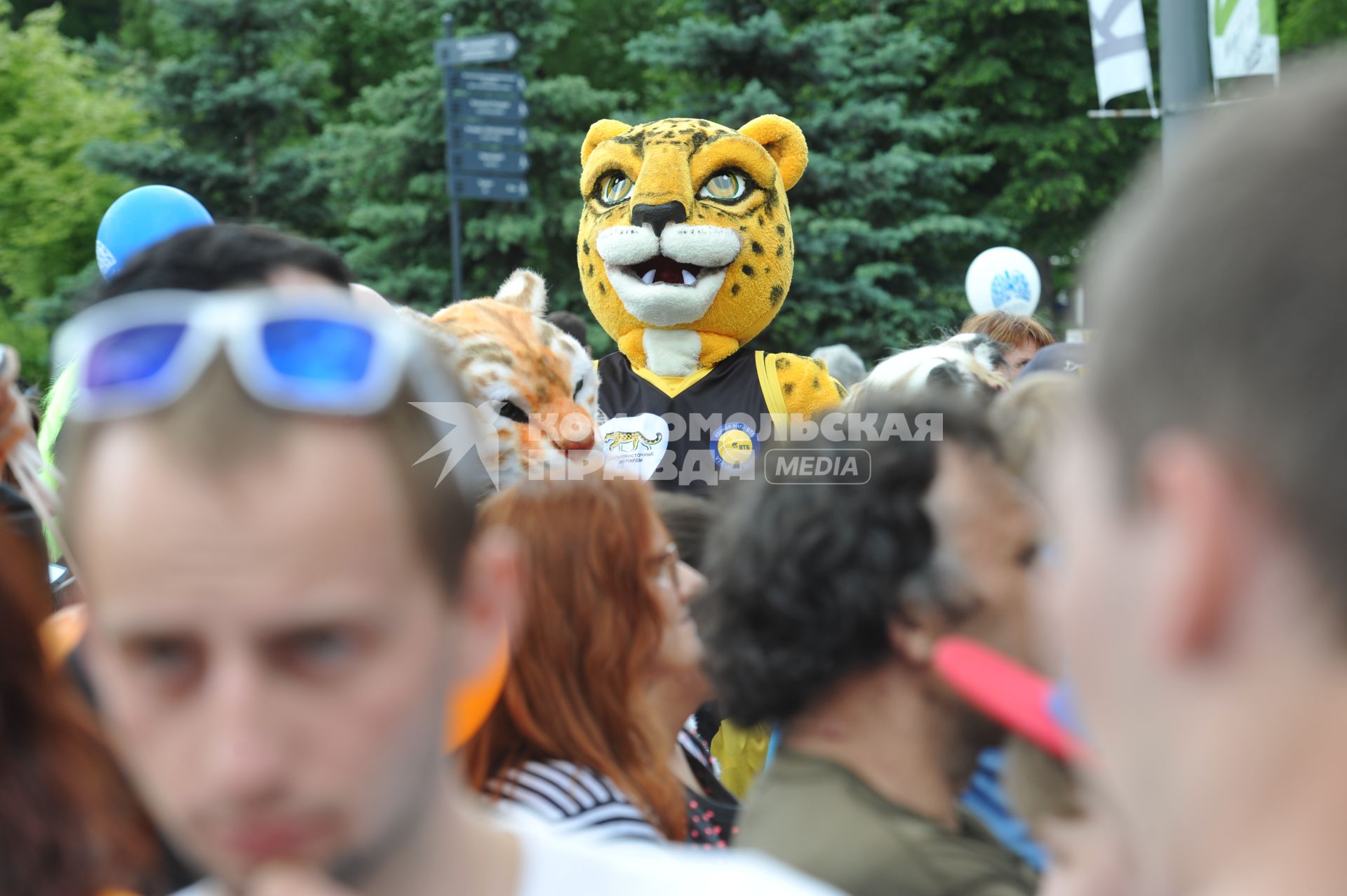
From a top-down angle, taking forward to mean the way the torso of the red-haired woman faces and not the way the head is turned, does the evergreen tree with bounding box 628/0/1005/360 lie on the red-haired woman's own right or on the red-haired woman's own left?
on the red-haired woman's own left

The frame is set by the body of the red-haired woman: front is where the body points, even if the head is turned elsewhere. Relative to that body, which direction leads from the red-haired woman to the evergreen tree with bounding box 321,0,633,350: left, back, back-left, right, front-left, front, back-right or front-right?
left

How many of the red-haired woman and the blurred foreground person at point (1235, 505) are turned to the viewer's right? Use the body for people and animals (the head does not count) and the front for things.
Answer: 1

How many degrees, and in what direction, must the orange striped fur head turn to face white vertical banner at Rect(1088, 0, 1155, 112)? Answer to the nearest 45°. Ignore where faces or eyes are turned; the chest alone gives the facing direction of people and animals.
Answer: approximately 90° to its left

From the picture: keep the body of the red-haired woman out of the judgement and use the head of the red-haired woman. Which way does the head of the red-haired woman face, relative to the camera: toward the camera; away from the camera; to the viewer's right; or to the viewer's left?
to the viewer's right

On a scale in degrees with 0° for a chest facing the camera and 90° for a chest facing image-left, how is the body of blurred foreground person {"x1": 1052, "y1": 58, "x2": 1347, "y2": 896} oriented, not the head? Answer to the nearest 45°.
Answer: approximately 135°

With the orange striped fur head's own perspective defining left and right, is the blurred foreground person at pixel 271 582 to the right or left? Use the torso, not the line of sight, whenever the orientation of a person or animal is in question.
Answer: on its right

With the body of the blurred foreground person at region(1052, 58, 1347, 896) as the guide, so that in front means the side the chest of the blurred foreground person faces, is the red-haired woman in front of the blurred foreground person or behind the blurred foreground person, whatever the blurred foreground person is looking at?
in front

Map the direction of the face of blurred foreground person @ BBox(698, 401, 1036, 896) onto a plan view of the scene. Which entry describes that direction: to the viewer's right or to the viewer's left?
to the viewer's right

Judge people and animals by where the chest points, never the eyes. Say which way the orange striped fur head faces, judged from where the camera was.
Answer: facing the viewer and to the right of the viewer

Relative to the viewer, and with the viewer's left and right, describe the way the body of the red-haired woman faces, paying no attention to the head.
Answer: facing to the right of the viewer
